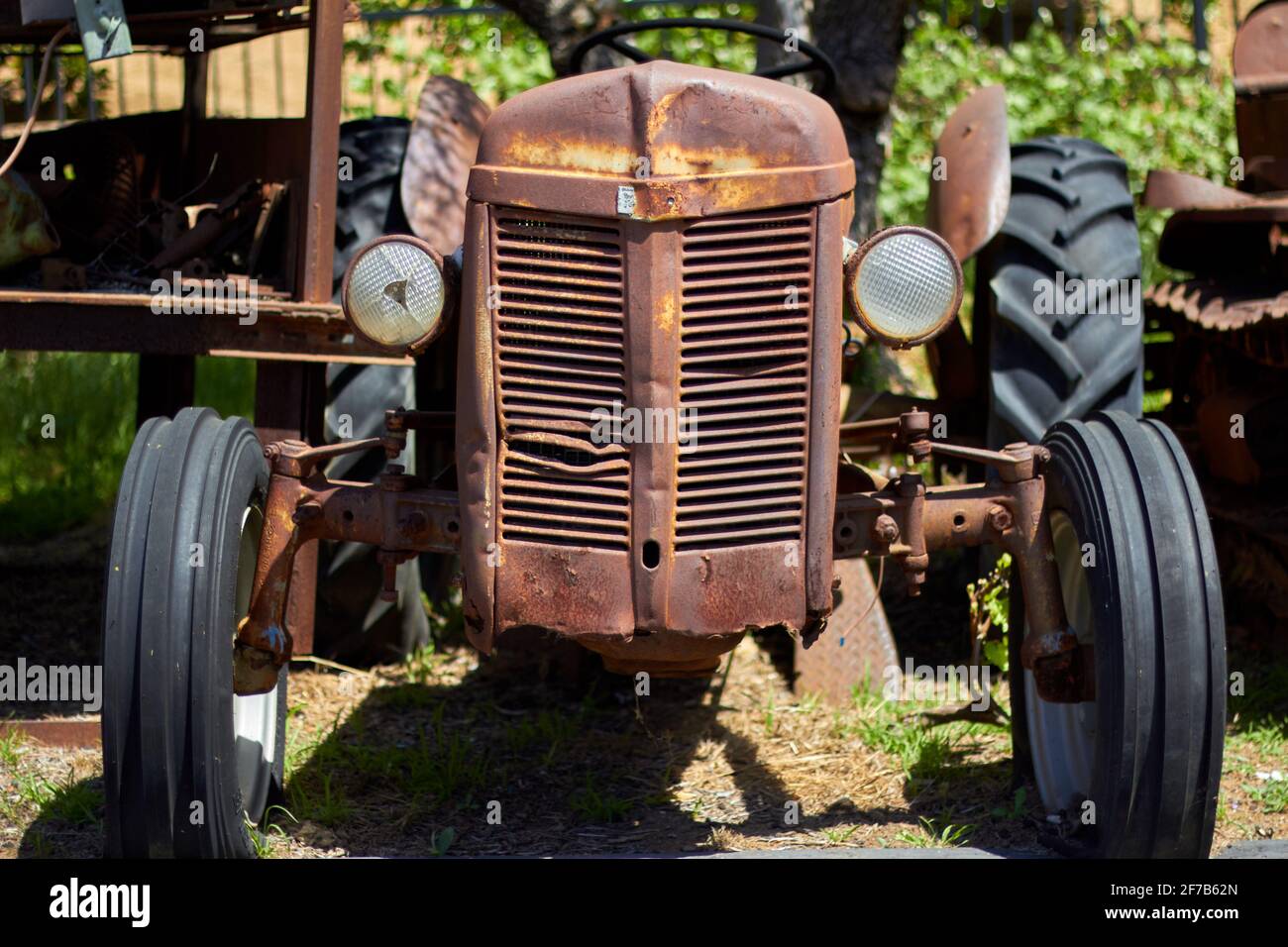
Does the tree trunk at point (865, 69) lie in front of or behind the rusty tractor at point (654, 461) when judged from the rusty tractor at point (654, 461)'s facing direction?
behind

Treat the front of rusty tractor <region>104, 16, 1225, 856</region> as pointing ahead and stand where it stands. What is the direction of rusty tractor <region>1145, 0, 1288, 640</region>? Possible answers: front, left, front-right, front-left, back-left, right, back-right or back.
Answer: back-left

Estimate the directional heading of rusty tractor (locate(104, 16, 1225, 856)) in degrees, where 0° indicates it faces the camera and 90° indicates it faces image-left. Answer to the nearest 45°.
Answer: approximately 0°

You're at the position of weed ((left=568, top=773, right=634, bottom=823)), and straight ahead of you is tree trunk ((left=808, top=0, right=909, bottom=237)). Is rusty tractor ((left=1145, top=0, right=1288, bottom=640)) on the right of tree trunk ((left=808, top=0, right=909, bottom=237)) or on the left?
right
